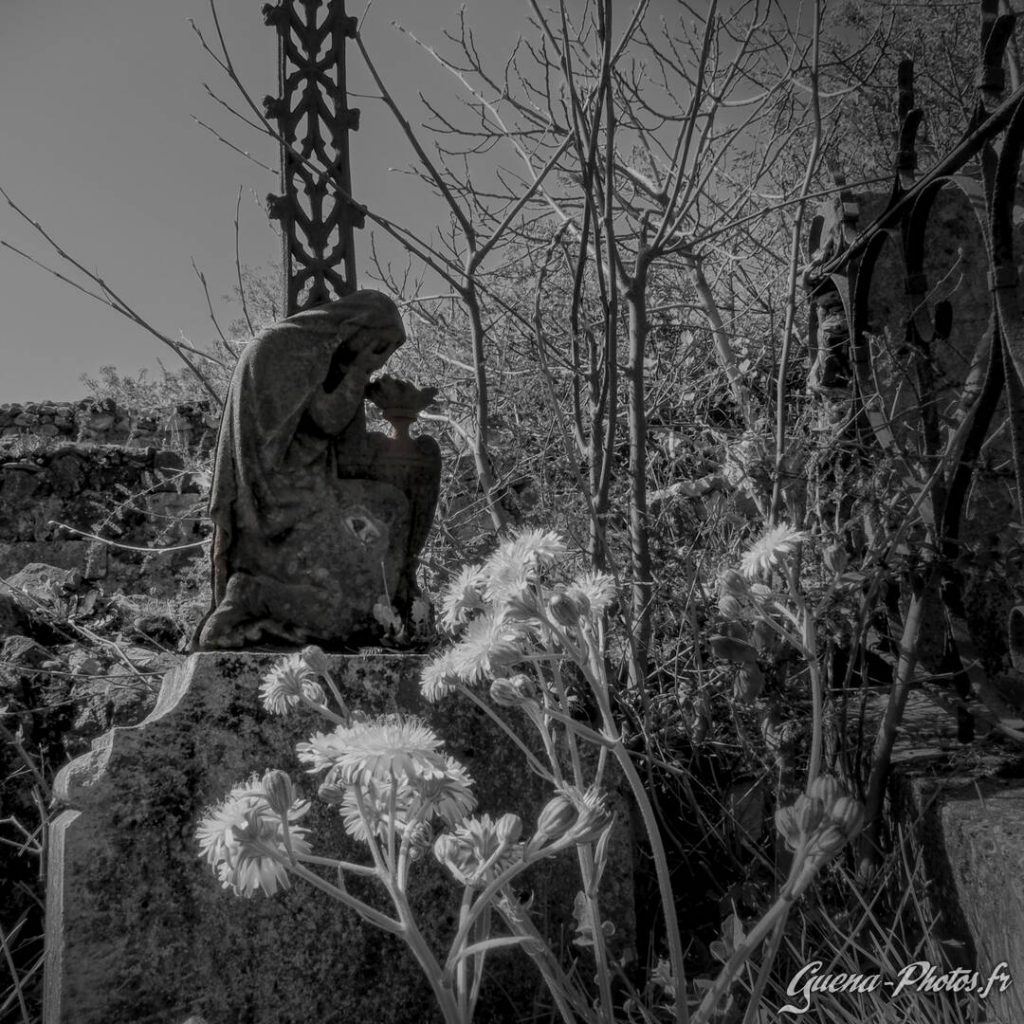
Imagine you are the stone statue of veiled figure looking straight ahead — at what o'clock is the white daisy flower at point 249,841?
The white daisy flower is roughly at 3 o'clock from the stone statue of veiled figure.

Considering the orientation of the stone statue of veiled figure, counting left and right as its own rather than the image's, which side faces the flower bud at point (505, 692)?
right

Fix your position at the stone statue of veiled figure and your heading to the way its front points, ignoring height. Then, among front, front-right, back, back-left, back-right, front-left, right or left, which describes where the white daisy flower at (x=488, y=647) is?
right

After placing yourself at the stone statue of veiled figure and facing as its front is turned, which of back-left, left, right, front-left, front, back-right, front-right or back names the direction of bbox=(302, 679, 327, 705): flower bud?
right

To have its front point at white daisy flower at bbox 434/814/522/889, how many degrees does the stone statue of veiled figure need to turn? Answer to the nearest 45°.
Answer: approximately 90° to its right

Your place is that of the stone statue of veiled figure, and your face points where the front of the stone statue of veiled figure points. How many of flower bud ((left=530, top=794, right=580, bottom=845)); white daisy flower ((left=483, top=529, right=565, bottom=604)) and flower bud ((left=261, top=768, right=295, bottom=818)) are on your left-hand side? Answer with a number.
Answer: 0

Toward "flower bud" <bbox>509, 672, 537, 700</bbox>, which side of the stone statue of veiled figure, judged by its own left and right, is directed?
right

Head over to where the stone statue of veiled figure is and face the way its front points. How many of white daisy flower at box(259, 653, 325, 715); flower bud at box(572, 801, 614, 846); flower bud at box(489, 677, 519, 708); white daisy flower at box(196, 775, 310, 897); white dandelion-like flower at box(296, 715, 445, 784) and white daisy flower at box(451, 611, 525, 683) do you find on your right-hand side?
6

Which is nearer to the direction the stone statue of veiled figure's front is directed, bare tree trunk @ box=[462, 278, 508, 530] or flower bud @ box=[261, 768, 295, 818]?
the bare tree trunk

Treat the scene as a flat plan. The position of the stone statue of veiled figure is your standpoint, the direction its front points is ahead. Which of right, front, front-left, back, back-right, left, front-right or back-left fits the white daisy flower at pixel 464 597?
right

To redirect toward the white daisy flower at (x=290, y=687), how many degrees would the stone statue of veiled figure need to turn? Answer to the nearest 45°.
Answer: approximately 90° to its right

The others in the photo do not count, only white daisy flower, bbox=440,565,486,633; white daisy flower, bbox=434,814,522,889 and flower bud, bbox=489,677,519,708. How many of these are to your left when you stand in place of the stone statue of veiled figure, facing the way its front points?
0

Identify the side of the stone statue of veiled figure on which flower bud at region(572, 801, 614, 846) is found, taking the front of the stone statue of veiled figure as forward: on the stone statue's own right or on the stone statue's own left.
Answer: on the stone statue's own right

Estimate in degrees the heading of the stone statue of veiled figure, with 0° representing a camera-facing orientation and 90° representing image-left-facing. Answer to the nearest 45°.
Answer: approximately 270°

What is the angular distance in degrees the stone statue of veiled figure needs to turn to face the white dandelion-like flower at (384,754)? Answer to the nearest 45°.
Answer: approximately 90° to its right
